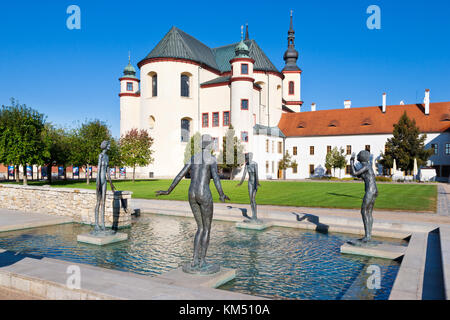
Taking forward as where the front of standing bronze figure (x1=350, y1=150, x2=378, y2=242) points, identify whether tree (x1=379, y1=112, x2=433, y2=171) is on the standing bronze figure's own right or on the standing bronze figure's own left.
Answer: on the standing bronze figure's own right

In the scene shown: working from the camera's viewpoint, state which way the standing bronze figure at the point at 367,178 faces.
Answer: facing to the left of the viewer

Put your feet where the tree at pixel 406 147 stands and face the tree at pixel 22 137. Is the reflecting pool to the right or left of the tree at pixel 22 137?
left
